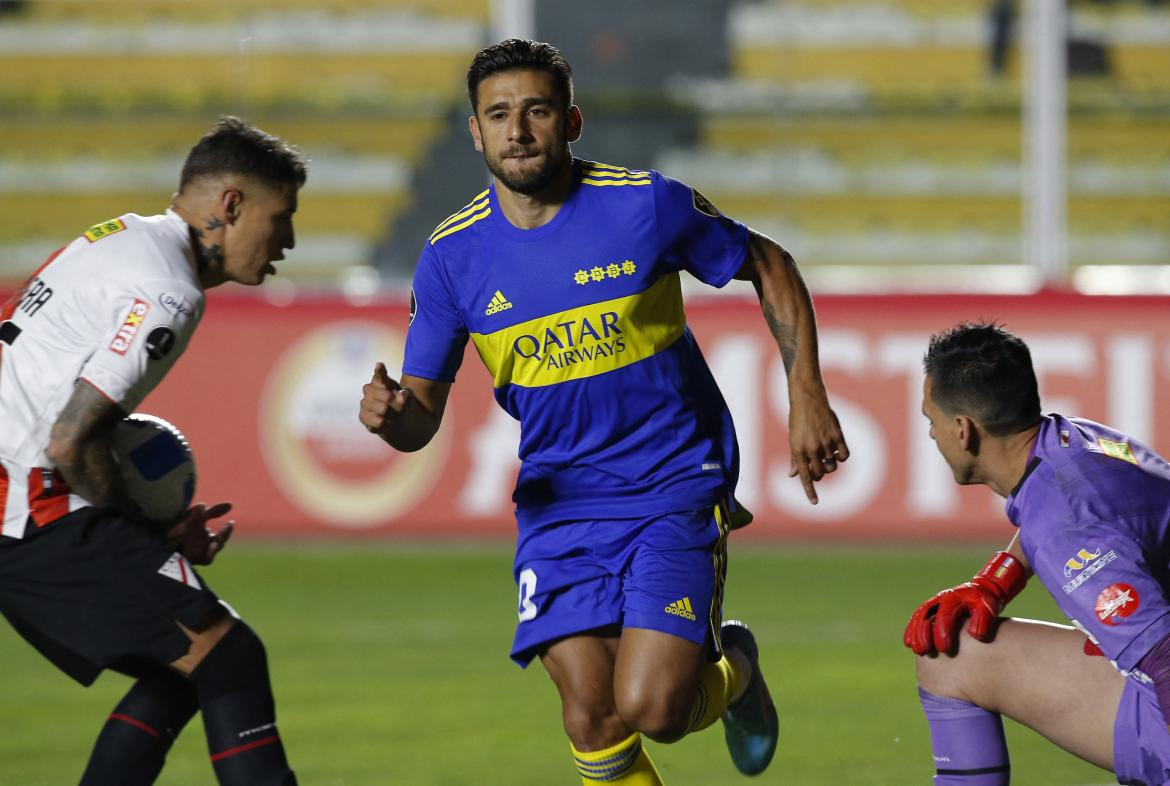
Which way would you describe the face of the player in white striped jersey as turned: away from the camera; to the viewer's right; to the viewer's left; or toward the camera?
to the viewer's right

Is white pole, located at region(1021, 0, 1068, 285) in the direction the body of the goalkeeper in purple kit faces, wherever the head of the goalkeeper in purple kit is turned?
no

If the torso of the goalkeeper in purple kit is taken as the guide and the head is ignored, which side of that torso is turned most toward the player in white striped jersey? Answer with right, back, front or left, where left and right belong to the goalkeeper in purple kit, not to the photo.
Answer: front

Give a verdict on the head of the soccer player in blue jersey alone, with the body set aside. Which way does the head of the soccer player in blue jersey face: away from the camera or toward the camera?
toward the camera

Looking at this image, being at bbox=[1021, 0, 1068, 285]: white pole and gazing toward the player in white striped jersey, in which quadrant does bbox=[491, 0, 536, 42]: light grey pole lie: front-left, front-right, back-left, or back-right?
front-right

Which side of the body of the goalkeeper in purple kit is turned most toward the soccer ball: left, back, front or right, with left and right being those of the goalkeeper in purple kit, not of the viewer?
front

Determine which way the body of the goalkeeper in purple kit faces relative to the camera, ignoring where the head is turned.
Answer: to the viewer's left

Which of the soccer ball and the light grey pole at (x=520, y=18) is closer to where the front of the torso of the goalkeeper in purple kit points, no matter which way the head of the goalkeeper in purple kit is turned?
the soccer ball

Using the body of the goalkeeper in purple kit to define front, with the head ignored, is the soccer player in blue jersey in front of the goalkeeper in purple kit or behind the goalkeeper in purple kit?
in front

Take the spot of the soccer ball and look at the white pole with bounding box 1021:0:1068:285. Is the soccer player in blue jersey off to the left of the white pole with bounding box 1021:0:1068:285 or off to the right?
right

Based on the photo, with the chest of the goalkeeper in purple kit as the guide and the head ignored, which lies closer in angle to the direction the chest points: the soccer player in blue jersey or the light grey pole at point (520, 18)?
the soccer player in blue jersey

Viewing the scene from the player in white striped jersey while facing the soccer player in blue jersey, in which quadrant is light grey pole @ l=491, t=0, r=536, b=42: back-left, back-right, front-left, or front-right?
front-left

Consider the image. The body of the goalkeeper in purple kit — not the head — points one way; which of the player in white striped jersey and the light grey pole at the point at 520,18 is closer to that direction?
the player in white striped jersey
